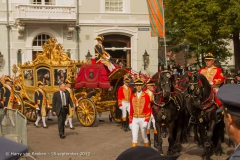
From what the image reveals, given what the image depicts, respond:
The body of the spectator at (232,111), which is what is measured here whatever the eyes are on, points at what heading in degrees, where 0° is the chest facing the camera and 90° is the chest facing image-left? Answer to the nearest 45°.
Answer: approximately 135°

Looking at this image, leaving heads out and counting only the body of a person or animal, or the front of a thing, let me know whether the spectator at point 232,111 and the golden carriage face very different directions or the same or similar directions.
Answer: very different directions

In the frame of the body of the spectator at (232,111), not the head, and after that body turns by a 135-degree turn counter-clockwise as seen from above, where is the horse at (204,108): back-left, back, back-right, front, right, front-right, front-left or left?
back

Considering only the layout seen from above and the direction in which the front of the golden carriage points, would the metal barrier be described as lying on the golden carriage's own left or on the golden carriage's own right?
on the golden carriage's own right

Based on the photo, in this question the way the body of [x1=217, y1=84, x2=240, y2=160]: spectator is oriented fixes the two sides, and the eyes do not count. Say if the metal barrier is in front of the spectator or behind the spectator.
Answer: in front

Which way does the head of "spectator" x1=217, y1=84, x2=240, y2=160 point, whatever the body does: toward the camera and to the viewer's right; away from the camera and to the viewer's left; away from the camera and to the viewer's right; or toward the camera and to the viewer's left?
away from the camera and to the viewer's left

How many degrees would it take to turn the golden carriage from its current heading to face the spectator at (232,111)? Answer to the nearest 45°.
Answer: approximately 45° to its right
